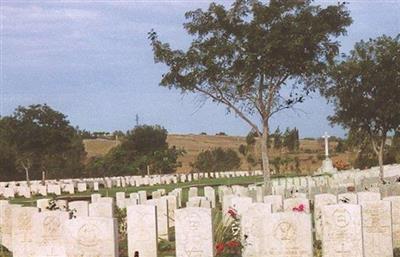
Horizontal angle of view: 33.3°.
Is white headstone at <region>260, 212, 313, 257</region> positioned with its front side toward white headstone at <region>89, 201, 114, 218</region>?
no

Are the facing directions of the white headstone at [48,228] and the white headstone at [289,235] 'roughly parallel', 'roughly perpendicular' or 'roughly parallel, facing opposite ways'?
roughly parallel

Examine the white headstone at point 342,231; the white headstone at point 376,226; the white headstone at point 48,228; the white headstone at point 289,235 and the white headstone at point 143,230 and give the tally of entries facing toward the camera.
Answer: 5

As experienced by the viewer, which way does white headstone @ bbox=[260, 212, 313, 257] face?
facing the viewer

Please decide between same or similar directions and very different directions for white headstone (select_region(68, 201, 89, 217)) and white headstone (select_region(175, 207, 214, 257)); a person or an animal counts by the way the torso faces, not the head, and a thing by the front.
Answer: same or similar directions

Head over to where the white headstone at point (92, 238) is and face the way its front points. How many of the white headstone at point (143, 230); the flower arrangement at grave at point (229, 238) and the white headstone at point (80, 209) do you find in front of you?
0

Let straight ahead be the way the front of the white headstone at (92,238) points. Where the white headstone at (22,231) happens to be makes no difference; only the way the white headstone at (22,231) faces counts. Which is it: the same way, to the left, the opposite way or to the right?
the same way

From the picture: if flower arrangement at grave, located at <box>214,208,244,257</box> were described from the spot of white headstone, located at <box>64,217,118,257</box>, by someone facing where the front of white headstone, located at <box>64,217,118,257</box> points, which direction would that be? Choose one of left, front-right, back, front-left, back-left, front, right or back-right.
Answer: back-left

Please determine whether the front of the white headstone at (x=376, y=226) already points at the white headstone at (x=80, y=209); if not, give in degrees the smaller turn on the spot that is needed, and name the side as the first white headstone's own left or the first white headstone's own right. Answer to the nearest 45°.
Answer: approximately 90° to the first white headstone's own right

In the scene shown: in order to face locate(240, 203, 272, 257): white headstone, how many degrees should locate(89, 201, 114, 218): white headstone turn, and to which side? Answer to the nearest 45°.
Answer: approximately 45° to its left

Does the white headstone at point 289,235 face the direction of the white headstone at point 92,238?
no

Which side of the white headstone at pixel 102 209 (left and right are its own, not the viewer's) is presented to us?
front

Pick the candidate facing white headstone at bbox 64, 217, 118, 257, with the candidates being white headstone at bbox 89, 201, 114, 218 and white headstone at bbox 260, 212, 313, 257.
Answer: white headstone at bbox 89, 201, 114, 218

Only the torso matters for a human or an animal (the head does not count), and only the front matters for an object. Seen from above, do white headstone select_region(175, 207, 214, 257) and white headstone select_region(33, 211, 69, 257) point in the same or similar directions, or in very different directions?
same or similar directions

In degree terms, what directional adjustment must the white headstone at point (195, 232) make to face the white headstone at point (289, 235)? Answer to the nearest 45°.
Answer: approximately 45° to its left

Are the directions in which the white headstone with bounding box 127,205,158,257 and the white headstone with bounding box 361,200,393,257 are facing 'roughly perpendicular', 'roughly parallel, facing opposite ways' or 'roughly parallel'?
roughly parallel

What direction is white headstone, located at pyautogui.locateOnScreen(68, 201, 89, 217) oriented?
toward the camera

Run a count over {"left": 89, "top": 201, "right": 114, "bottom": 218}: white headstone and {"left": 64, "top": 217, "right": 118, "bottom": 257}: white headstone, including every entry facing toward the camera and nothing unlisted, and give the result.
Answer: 2

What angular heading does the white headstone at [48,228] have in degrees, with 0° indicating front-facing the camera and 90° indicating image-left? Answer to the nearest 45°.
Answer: approximately 0°
